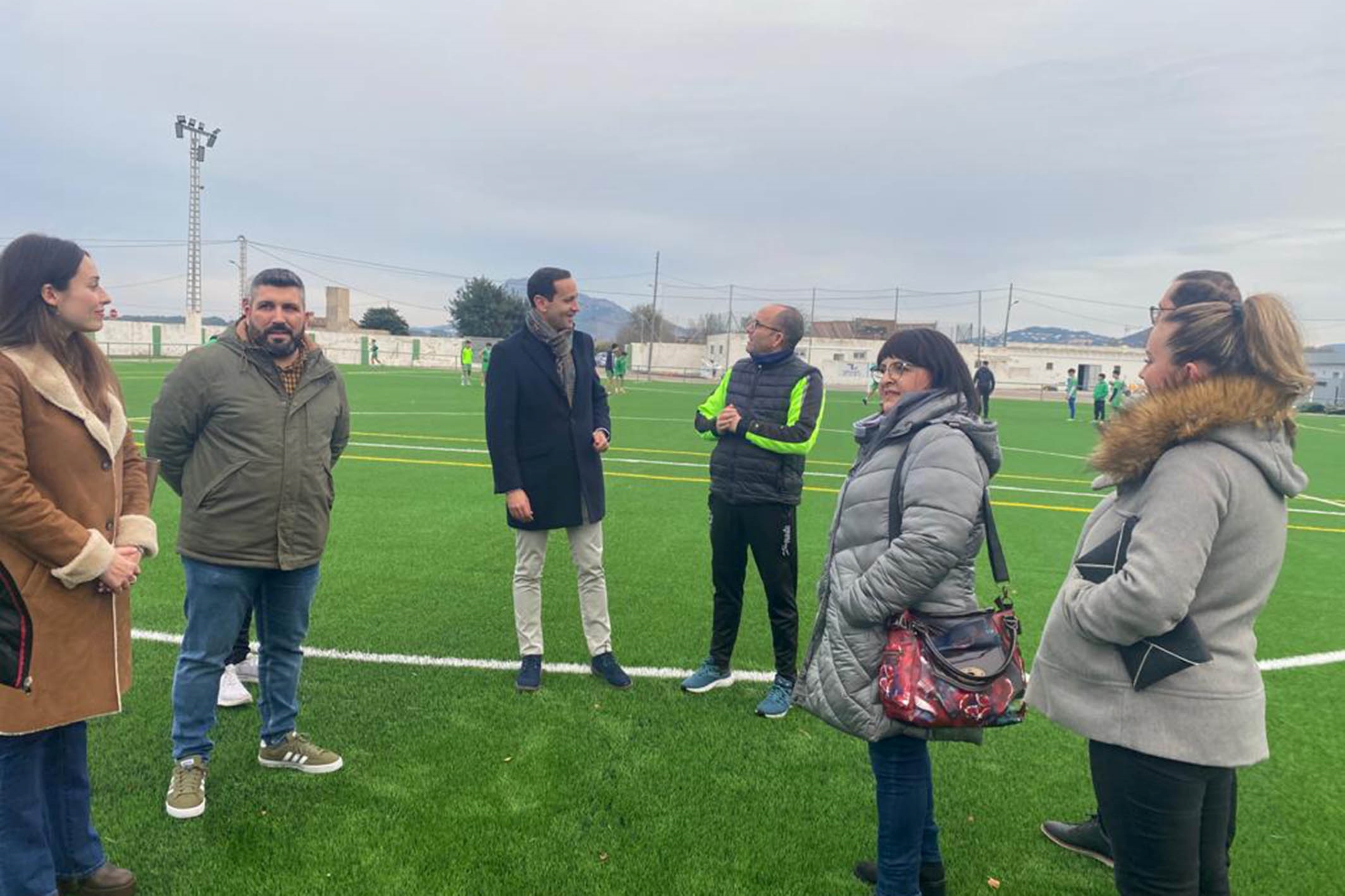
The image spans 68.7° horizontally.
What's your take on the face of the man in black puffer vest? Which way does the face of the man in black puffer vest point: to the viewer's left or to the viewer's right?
to the viewer's left

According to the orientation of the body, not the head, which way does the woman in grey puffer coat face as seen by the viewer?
to the viewer's left

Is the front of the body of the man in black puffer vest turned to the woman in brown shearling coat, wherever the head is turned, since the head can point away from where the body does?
yes

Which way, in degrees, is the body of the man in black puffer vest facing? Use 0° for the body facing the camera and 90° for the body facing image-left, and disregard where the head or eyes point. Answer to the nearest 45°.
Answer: approximately 45°

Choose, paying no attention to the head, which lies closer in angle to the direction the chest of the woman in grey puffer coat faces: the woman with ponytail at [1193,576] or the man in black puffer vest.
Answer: the man in black puffer vest

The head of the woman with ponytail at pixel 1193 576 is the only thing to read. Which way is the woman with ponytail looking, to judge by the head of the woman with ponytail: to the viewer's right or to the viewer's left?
to the viewer's left

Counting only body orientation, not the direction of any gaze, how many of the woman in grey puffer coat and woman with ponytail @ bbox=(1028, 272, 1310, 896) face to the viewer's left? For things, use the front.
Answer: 2

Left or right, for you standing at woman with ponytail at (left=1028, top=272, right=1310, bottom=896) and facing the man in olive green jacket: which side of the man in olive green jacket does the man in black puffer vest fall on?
right

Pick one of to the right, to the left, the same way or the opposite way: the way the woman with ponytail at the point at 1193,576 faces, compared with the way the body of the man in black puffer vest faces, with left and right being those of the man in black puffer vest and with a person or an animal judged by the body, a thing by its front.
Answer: to the right

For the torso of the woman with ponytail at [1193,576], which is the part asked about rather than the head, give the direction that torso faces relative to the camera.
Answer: to the viewer's left
